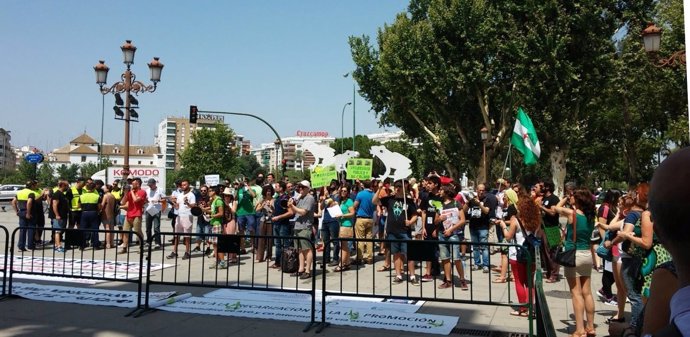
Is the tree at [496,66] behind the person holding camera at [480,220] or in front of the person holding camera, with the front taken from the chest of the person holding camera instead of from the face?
behind

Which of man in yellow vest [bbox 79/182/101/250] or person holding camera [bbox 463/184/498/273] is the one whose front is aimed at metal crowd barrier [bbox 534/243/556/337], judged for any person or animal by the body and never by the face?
the person holding camera

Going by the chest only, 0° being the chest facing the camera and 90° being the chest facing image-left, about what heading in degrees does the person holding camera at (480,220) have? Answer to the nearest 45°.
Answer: approximately 0°

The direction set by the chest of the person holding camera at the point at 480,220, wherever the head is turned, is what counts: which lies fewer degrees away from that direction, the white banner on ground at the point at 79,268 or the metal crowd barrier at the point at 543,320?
the metal crowd barrier

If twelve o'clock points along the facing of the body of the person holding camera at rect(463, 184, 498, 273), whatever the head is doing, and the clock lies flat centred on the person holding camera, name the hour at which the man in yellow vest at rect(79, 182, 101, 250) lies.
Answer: The man in yellow vest is roughly at 3 o'clock from the person holding camera.

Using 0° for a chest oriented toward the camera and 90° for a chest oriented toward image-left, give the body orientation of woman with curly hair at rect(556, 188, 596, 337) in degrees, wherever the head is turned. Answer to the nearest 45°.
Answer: approximately 135°

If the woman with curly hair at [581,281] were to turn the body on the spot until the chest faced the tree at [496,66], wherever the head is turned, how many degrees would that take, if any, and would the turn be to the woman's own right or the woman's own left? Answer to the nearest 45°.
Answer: approximately 45° to the woman's own right

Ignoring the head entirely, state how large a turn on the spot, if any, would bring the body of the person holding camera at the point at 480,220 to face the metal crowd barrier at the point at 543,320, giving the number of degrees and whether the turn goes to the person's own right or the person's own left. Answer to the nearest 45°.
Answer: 0° — they already face it
